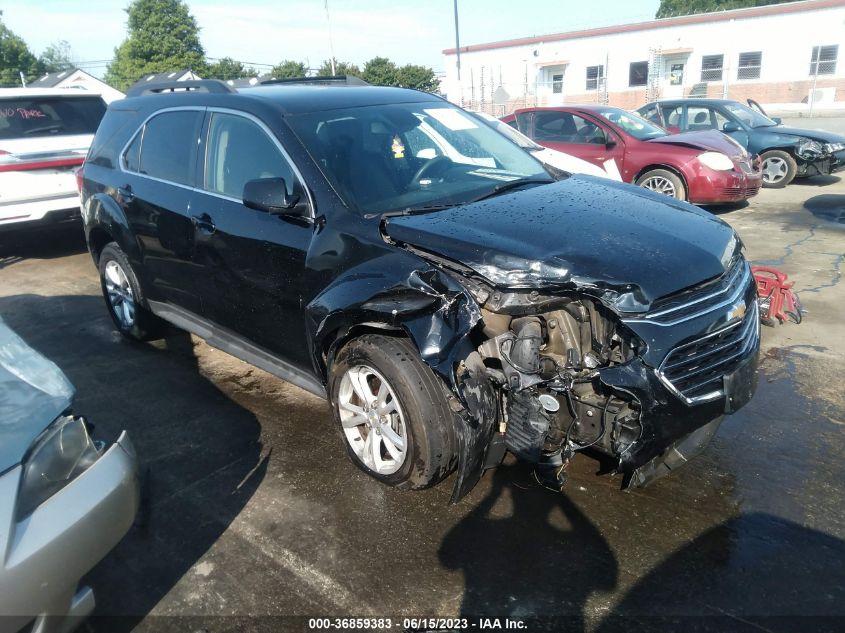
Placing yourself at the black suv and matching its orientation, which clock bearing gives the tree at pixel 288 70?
The tree is roughly at 7 o'clock from the black suv.

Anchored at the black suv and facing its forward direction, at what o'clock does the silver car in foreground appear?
The silver car in foreground is roughly at 3 o'clock from the black suv.

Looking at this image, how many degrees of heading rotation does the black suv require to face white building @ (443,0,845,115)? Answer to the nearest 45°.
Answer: approximately 90° to its left

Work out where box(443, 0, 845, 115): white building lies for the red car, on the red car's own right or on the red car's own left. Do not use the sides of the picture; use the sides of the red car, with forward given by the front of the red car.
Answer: on the red car's own left

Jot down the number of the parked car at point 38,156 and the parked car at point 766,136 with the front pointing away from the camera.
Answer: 1

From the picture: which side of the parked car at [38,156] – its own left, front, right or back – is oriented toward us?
back

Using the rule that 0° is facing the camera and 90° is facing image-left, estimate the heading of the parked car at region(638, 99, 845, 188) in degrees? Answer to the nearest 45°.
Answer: approximately 315°

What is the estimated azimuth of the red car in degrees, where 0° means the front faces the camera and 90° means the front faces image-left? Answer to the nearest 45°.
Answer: approximately 315°
